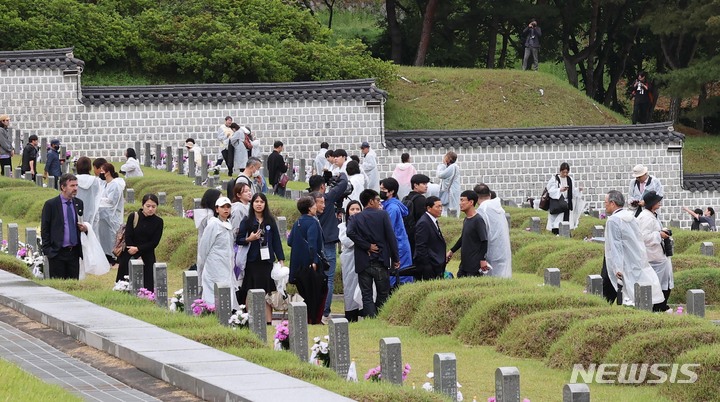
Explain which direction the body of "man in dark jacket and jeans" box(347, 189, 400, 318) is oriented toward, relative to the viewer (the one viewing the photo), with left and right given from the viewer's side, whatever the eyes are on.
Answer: facing away from the viewer

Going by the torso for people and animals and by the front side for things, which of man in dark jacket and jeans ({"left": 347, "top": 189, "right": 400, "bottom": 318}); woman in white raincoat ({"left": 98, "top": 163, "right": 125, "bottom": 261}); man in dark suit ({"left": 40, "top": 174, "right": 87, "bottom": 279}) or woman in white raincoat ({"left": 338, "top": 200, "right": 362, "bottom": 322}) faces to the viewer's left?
woman in white raincoat ({"left": 98, "top": 163, "right": 125, "bottom": 261})

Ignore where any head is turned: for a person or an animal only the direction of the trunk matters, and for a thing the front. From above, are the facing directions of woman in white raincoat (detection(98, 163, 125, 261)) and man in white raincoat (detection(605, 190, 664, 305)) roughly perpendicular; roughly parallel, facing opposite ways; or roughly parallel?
roughly perpendicular

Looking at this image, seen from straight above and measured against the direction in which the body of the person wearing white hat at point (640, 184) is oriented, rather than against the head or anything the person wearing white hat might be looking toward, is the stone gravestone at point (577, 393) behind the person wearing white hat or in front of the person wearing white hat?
in front

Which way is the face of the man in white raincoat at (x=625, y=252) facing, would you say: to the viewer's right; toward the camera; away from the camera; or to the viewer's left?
to the viewer's left

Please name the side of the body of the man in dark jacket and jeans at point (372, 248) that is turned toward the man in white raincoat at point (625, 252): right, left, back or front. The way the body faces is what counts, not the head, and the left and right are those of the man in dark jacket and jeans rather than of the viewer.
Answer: right

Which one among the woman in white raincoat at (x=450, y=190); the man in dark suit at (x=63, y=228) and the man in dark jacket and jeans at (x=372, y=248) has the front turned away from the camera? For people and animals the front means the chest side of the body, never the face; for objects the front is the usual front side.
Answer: the man in dark jacket and jeans at (x=372, y=248)

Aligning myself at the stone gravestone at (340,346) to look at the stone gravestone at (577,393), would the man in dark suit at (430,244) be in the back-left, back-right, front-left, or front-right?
back-left

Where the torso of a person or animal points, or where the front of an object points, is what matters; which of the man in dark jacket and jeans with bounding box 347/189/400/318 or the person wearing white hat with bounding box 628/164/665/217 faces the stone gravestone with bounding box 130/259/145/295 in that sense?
the person wearing white hat
